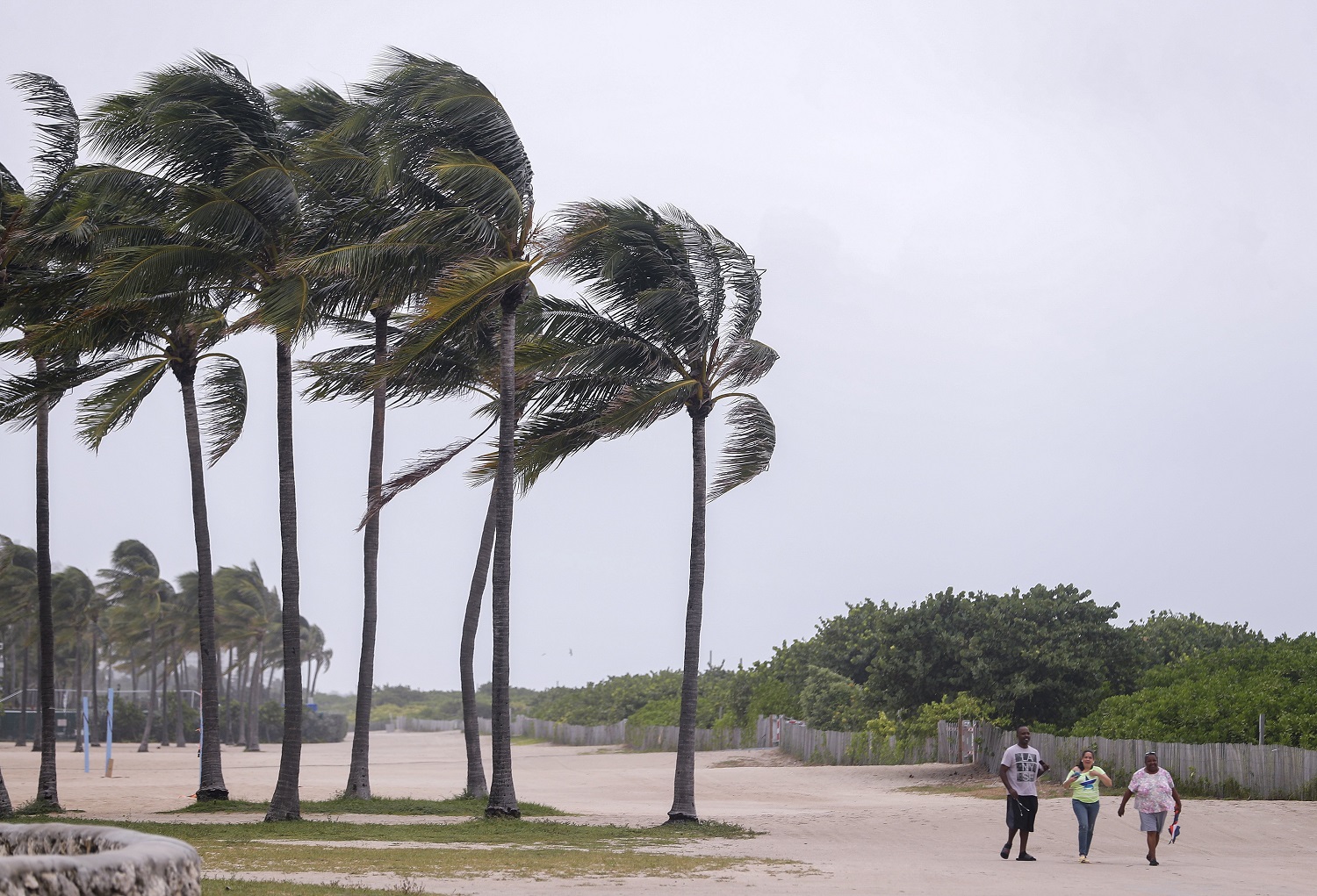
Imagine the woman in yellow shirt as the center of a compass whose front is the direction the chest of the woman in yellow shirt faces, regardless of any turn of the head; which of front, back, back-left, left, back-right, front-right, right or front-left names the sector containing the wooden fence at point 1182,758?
back

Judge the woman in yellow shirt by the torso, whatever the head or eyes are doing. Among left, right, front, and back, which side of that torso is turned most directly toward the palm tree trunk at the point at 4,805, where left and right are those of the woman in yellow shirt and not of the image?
right

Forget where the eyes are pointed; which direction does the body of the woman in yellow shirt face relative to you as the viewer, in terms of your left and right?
facing the viewer

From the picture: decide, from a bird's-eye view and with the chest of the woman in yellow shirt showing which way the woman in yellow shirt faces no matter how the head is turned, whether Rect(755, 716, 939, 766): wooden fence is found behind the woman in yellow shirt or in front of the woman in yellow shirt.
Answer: behind

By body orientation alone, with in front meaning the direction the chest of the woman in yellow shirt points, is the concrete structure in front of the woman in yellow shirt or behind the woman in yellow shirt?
in front

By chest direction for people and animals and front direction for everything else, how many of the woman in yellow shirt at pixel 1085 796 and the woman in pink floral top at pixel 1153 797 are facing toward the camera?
2

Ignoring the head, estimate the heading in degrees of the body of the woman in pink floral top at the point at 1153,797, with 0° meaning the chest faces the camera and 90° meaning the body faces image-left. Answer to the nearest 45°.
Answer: approximately 0°
